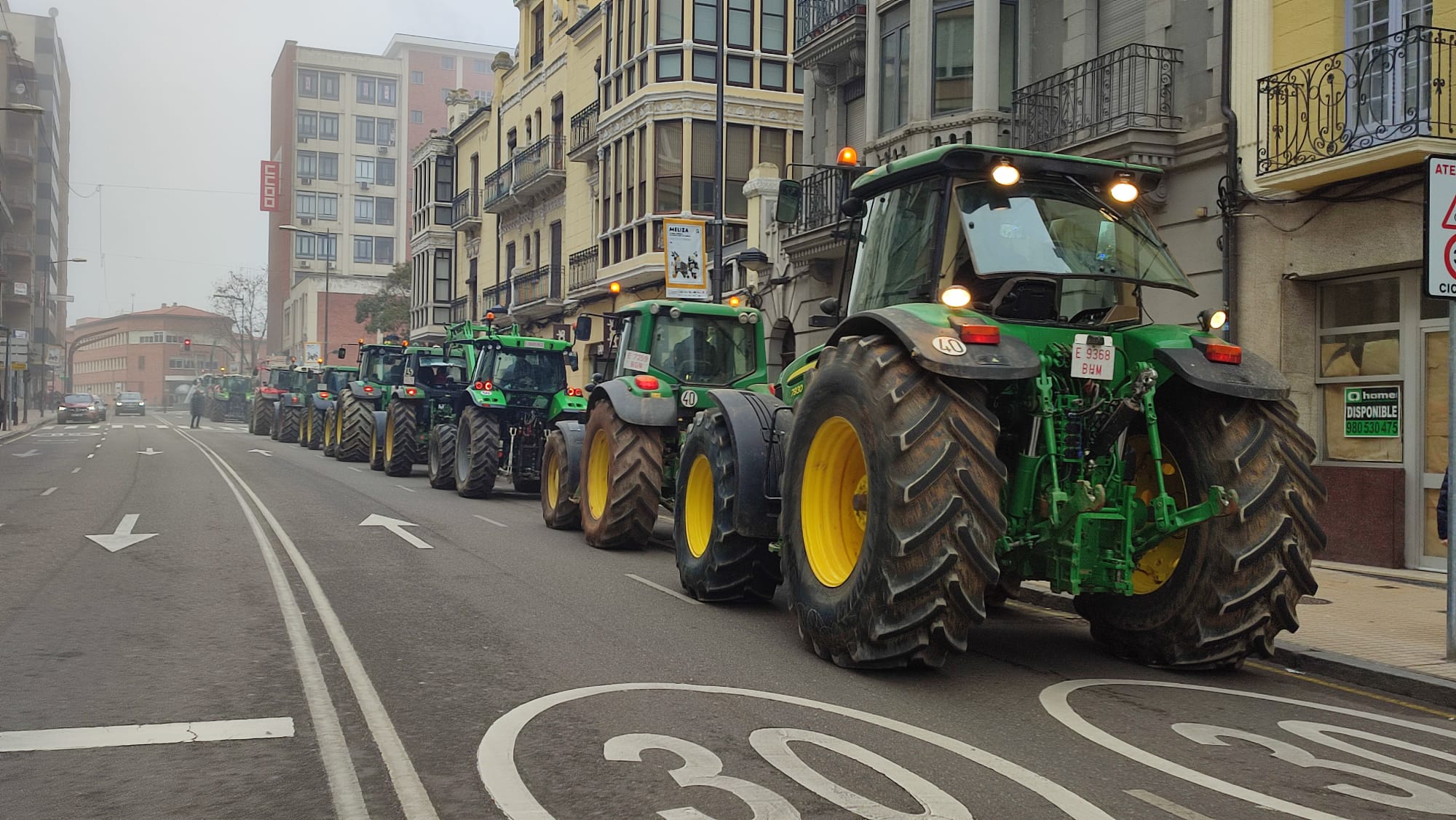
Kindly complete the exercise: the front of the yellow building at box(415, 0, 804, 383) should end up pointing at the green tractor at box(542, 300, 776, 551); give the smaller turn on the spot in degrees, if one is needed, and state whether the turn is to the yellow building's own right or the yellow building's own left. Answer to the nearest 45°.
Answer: approximately 45° to the yellow building's own left

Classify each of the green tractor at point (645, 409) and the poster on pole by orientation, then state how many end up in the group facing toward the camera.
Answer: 1

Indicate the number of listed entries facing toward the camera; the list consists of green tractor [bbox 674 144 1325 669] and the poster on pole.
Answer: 1

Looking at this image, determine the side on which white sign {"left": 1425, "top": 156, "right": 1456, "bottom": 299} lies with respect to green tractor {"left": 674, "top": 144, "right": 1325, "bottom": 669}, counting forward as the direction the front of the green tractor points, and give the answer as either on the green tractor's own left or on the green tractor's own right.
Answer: on the green tractor's own right

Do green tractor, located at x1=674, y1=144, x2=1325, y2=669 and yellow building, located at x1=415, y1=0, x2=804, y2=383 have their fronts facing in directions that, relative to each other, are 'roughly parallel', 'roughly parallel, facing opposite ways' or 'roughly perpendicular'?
roughly perpendicular

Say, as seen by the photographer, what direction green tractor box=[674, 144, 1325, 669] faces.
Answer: facing away from the viewer and to the left of the viewer

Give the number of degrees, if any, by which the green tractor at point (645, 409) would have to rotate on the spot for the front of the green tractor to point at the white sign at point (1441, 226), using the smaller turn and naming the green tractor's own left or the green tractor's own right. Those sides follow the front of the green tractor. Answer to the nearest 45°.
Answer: approximately 180°

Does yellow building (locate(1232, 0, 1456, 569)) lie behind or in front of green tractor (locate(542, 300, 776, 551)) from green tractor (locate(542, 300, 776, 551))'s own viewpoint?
behind

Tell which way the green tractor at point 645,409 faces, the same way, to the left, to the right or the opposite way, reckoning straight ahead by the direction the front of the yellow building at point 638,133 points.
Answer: to the right

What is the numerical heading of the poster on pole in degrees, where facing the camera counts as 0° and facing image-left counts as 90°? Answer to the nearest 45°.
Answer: approximately 0°

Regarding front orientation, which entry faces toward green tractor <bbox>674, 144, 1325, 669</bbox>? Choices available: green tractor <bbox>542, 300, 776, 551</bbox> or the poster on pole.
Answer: the poster on pole

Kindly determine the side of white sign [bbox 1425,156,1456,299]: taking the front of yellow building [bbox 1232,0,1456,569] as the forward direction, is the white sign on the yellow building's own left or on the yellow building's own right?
on the yellow building's own left

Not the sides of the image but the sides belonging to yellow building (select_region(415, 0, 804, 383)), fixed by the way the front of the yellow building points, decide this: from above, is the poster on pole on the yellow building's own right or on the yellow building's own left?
on the yellow building's own left
